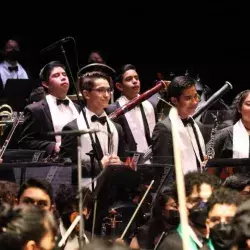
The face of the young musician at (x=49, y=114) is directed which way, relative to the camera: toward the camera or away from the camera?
toward the camera

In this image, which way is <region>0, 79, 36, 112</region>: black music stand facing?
away from the camera

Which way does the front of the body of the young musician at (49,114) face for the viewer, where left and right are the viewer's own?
facing the viewer and to the right of the viewer

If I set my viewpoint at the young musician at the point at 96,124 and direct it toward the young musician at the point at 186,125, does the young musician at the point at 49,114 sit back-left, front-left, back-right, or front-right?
back-left

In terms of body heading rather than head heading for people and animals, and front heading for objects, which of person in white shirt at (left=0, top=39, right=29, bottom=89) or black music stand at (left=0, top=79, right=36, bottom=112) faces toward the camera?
the person in white shirt

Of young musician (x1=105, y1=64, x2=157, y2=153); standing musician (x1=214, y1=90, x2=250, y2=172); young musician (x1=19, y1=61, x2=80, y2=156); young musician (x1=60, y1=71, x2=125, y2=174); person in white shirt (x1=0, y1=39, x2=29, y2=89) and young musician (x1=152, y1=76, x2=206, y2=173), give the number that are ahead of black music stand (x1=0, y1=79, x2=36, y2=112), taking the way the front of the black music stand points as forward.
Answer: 1

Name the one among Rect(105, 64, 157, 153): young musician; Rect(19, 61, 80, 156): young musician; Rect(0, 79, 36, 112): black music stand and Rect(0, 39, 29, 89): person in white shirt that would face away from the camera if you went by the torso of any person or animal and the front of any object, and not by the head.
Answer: the black music stand

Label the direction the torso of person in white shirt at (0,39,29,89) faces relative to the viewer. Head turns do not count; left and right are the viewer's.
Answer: facing the viewer

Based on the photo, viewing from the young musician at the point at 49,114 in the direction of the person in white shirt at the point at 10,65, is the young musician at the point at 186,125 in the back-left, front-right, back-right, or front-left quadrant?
back-right

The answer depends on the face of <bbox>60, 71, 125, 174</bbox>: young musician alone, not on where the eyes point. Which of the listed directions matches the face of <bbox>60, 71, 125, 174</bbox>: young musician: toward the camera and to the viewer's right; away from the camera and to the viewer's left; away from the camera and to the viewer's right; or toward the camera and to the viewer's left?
toward the camera and to the viewer's right

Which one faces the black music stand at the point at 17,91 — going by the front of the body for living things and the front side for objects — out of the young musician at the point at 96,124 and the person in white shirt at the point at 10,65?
the person in white shirt
